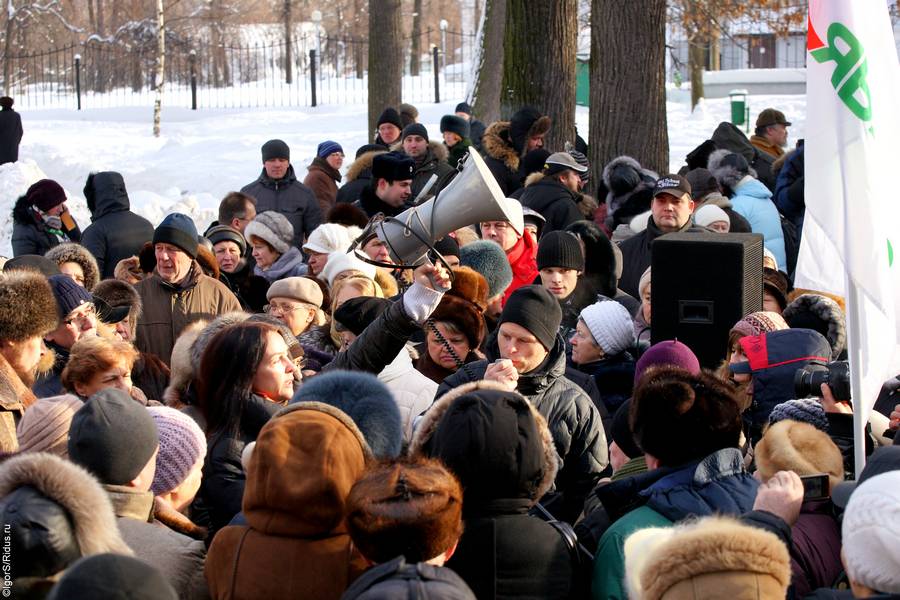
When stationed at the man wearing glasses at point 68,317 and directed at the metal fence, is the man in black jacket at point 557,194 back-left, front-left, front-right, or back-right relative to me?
front-right

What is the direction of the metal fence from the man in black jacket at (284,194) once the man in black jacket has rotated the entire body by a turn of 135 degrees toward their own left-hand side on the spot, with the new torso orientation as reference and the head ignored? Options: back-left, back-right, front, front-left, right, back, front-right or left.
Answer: front-left

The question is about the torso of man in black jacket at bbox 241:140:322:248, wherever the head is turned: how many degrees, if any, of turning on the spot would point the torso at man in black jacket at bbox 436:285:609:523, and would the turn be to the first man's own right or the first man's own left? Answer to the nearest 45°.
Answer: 0° — they already face them

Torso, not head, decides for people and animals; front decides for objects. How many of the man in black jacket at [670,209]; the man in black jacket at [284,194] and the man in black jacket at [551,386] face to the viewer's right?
0

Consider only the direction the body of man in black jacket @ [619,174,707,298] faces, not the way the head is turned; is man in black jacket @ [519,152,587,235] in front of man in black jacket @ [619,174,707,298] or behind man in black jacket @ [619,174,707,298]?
behind

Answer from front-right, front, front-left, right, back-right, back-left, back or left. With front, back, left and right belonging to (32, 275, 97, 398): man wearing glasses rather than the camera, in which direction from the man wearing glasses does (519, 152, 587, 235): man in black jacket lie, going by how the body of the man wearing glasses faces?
left

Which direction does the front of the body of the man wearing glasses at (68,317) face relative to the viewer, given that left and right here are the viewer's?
facing the viewer and to the right of the viewer

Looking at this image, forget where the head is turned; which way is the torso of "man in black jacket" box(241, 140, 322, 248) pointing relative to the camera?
toward the camera

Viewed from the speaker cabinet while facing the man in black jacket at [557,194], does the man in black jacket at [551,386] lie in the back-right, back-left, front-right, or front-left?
back-left

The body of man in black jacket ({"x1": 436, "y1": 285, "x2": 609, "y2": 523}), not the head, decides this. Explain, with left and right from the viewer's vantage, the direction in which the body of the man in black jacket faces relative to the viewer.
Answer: facing the viewer and to the left of the viewer

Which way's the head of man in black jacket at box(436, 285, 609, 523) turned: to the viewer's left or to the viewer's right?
to the viewer's left

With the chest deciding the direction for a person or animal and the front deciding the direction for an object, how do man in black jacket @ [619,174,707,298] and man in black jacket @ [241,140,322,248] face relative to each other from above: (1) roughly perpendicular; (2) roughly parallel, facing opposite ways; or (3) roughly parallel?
roughly parallel
